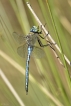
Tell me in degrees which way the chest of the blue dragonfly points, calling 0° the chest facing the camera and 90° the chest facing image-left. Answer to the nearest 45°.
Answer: approximately 225°
